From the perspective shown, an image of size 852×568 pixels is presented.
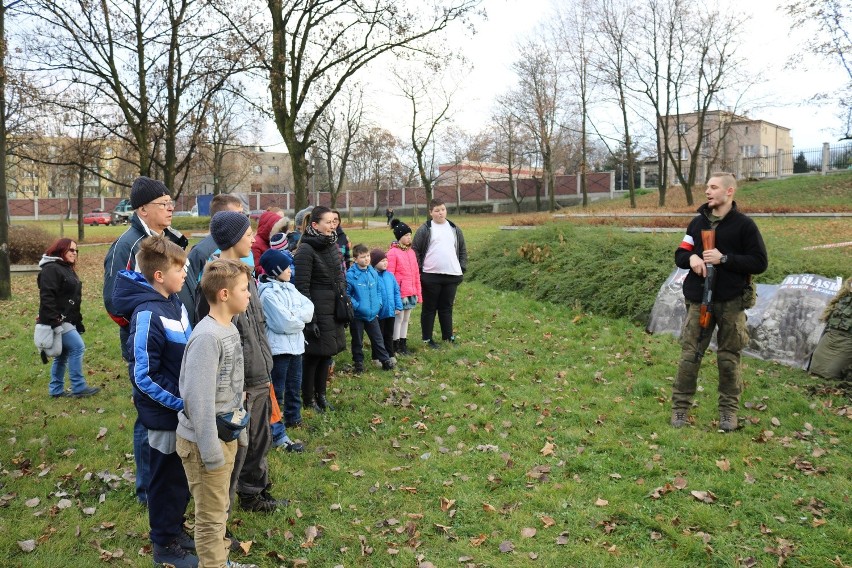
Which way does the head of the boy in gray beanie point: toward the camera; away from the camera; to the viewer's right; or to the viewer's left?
to the viewer's right

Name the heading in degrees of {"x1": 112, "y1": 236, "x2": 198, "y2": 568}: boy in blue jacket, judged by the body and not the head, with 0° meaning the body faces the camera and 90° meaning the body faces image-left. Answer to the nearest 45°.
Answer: approximately 270°

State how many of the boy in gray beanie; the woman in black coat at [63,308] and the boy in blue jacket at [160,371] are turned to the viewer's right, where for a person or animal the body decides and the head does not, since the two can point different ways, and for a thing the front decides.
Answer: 3

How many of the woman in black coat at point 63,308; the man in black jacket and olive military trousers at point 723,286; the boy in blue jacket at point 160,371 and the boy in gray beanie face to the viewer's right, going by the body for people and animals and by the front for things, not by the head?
3

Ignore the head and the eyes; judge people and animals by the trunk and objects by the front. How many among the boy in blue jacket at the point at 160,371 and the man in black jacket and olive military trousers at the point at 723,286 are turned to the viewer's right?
1

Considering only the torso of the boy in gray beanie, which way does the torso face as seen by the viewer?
to the viewer's right

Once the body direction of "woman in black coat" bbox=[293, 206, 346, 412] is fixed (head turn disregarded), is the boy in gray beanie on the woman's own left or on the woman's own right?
on the woman's own right

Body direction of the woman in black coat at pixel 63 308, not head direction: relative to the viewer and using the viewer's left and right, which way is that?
facing to the right of the viewer

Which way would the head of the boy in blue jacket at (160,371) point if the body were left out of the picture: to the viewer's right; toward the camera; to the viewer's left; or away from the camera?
to the viewer's right
